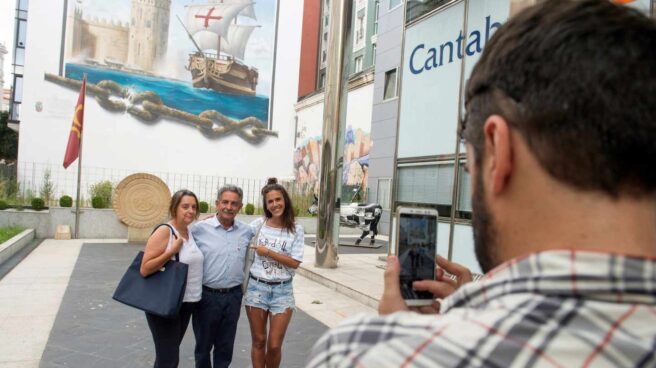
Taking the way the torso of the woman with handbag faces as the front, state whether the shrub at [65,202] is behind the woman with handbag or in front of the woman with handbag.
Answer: behind

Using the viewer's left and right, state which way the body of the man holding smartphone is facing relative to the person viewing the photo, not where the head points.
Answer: facing away from the viewer and to the left of the viewer

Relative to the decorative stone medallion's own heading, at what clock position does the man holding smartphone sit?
The man holding smartphone is roughly at 12 o'clock from the decorative stone medallion.

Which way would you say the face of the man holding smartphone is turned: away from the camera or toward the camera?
away from the camera

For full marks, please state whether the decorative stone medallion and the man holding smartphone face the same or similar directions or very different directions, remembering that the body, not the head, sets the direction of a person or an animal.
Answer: very different directions

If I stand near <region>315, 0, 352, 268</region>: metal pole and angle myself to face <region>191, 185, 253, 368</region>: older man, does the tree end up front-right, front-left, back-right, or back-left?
back-right

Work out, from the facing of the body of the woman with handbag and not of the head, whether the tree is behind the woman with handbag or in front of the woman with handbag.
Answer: behind

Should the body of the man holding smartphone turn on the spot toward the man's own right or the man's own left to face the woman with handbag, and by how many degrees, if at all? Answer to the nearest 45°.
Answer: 0° — they already face them

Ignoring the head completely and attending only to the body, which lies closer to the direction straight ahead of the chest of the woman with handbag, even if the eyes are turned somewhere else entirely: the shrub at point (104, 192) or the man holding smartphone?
the man holding smartphone

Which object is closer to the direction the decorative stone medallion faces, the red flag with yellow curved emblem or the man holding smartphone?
the man holding smartphone

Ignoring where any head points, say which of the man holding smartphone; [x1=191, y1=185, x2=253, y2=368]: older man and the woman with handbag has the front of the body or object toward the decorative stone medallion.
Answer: the man holding smartphone
